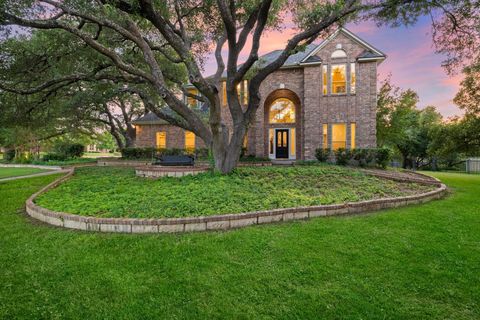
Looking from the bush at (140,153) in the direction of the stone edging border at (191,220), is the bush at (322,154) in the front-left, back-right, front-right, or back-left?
front-left

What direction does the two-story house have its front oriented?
toward the camera

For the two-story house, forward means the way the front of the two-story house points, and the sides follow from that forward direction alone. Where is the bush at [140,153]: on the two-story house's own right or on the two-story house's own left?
on the two-story house's own right

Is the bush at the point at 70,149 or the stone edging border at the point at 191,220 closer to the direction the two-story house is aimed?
the stone edging border

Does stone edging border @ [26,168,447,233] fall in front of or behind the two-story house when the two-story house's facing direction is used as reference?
in front

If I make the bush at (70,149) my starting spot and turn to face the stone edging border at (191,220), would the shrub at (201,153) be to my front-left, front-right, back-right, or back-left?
front-left

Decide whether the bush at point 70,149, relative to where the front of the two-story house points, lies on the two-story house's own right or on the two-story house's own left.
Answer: on the two-story house's own right

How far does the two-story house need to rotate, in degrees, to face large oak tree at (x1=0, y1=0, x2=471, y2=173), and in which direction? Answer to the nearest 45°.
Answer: approximately 45° to its right

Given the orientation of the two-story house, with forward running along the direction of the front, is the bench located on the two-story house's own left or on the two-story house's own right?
on the two-story house's own right

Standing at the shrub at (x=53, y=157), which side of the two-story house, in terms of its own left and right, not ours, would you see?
right

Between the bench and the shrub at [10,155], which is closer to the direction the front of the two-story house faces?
the bench
